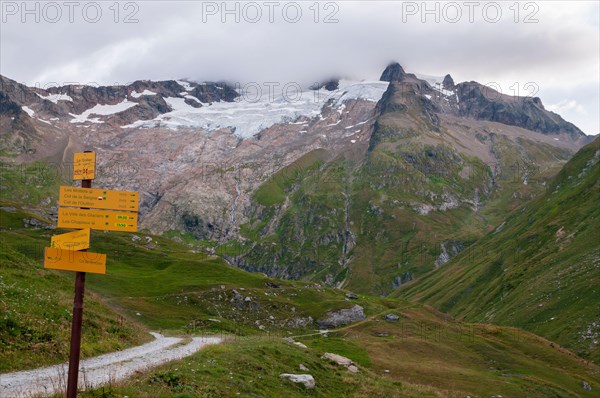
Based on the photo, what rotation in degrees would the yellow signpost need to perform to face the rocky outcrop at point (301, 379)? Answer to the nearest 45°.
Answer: approximately 135° to its left

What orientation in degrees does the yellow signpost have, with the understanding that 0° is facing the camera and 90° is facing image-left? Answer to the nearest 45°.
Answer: approximately 0°
